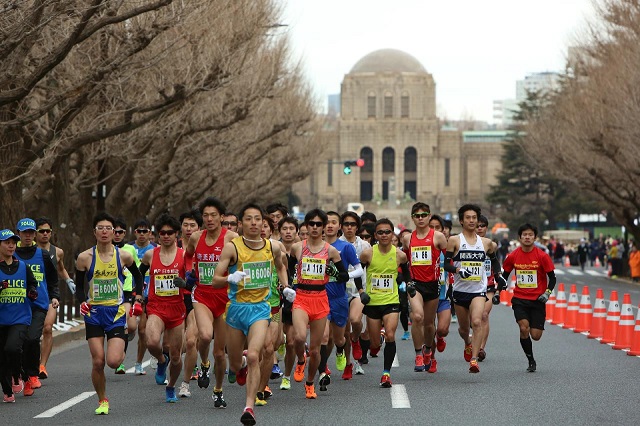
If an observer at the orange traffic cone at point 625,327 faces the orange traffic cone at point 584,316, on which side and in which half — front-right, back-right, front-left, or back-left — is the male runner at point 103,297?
back-left

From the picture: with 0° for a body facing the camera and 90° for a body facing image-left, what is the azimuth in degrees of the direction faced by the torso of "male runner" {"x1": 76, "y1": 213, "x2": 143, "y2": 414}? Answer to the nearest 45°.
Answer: approximately 0°

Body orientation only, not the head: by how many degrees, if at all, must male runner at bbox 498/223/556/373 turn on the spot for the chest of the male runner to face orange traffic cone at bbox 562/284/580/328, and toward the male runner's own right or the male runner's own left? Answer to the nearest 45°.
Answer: approximately 180°

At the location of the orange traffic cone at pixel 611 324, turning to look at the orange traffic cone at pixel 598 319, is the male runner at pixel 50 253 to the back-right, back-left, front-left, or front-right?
back-left
